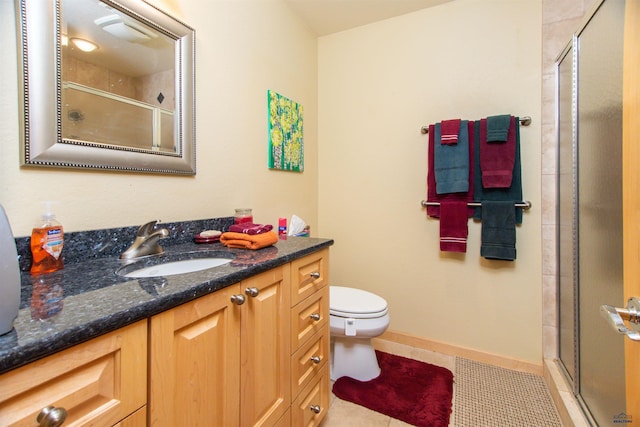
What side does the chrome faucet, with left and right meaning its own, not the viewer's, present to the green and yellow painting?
left

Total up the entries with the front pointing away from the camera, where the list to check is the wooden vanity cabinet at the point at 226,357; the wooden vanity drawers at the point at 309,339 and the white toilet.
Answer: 0

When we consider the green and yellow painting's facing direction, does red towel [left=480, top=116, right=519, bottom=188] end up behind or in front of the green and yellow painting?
in front

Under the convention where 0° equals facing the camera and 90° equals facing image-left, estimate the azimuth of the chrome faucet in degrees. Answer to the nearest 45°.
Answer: approximately 315°

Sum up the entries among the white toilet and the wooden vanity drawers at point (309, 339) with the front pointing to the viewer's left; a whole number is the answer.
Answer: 0

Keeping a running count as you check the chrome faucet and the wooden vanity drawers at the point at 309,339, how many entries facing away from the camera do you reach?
0

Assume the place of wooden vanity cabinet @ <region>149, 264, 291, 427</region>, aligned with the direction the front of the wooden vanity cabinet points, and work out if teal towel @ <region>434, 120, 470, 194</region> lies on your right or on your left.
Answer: on your left

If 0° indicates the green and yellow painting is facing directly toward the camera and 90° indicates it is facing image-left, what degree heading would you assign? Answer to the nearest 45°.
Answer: approximately 315°
